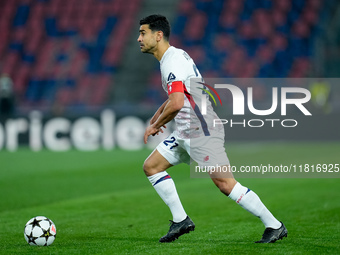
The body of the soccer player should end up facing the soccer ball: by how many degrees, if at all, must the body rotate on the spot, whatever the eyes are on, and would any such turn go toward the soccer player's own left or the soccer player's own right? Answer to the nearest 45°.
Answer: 0° — they already face it

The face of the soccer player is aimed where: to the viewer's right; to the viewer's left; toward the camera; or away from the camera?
to the viewer's left

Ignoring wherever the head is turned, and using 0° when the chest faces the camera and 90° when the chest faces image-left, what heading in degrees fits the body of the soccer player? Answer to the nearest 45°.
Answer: approximately 90°
